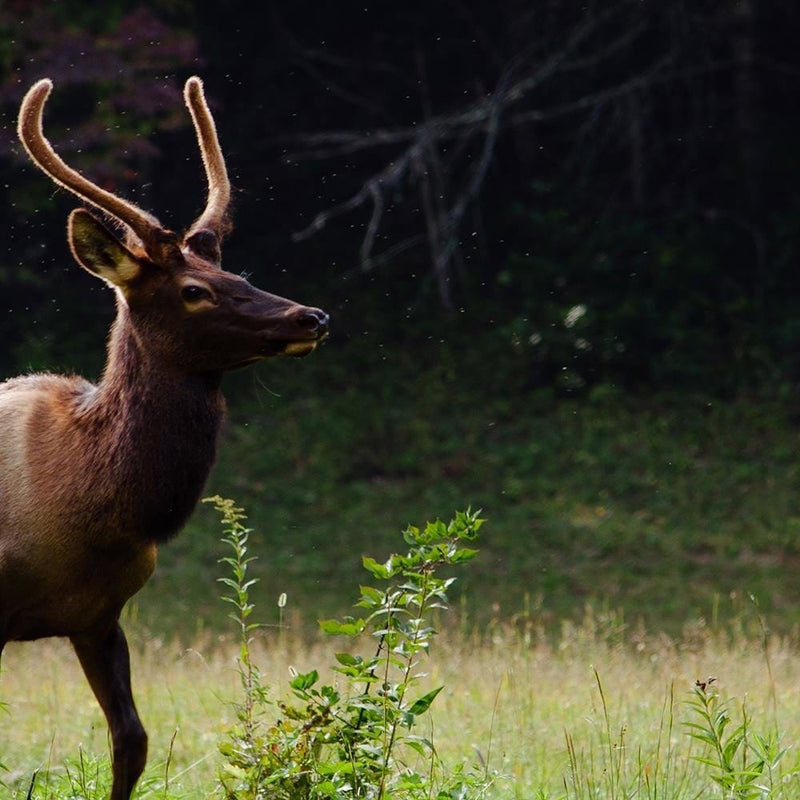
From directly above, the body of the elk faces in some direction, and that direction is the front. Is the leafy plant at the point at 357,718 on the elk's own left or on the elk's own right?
on the elk's own right

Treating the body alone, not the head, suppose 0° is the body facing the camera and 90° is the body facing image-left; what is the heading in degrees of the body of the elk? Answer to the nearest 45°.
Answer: approximately 270°
